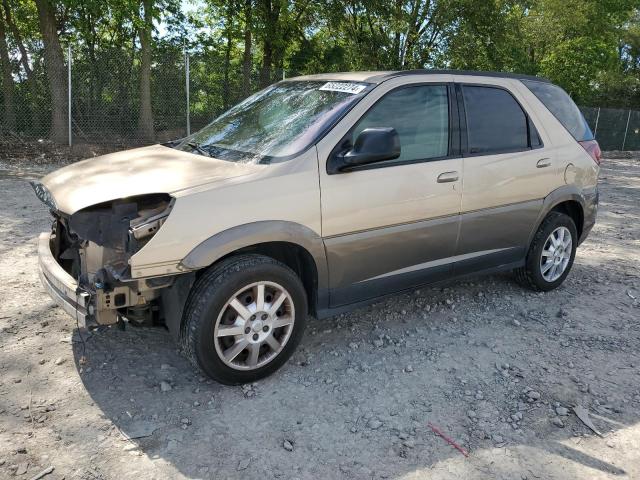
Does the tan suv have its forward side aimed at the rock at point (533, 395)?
no

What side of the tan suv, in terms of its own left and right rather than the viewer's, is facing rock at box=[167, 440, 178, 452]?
front

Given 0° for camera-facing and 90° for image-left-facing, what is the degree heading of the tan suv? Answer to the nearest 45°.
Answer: approximately 45°

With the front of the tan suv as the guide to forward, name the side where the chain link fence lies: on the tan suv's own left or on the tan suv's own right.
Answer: on the tan suv's own right

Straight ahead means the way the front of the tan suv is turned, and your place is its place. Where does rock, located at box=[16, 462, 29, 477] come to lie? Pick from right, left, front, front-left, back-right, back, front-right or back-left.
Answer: front

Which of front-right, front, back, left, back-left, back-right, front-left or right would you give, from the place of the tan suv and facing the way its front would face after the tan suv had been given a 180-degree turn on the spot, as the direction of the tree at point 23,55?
left
